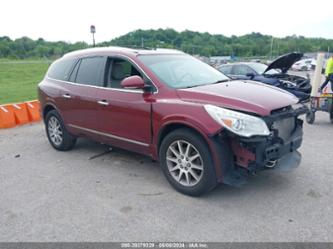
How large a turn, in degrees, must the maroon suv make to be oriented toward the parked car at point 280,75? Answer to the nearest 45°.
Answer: approximately 90° to its left

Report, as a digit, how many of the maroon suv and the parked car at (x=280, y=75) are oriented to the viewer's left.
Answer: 0

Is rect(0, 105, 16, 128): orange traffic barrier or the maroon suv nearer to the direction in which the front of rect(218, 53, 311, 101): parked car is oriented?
the maroon suv

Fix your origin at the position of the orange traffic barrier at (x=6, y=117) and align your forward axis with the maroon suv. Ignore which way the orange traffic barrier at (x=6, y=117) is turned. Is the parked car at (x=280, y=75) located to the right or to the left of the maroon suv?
left

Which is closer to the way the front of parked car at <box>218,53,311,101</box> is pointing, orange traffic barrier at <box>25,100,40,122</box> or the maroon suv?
the maroon suv

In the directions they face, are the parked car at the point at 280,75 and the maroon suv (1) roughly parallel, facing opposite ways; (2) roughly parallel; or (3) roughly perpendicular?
roughly parallel

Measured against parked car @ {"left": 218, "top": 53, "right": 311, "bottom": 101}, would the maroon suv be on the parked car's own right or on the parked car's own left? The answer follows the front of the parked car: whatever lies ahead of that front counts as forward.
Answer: on the parked car's own right

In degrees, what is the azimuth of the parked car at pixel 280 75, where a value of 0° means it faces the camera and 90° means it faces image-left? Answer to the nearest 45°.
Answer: approximately 315°

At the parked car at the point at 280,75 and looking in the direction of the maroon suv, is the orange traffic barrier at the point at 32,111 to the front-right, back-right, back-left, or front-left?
front-right

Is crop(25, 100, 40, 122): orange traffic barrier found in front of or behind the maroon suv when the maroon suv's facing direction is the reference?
behind

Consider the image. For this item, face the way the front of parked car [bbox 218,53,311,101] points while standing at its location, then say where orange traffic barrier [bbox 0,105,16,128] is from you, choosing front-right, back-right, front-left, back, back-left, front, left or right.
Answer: right

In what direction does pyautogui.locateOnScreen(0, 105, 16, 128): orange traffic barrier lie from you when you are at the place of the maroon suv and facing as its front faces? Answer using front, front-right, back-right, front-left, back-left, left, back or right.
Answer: back
